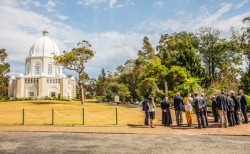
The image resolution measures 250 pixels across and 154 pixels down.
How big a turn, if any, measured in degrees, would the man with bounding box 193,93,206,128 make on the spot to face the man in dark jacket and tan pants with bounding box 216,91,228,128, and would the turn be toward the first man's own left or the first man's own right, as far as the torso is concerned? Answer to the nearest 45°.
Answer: approximately 135° to the first man's own right

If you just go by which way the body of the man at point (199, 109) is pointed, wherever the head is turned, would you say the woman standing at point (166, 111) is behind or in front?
in front

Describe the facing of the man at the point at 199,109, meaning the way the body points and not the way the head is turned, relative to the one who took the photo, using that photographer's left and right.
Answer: facing away from the viewer and to the left of the viewer
